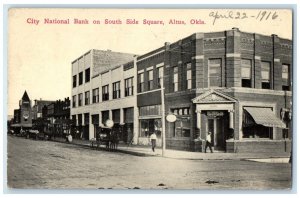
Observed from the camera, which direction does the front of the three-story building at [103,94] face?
facing the viewer and to the left of the viewer

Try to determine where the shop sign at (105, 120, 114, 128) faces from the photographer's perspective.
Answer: facing the viewer

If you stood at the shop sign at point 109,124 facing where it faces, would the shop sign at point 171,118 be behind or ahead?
ahead

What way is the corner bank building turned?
toward the camera
